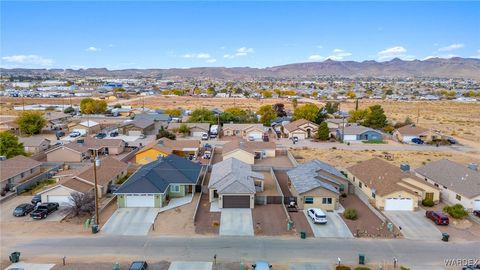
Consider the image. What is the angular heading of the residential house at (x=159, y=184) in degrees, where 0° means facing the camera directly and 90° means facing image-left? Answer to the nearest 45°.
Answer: approximately 0°

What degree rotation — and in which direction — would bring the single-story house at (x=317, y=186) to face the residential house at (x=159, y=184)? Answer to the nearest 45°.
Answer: approximately 90° to its right

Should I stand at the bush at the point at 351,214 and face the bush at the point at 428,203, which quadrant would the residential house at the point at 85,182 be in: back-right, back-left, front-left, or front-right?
back-left

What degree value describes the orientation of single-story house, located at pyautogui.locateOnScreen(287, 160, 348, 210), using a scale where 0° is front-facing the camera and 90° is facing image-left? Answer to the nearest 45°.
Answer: approximately 0°

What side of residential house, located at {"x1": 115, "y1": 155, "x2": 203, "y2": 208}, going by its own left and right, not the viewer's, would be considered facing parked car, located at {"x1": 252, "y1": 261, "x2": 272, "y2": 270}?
front

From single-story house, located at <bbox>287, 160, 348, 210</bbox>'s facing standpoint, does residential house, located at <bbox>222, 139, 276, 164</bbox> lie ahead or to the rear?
to the rear

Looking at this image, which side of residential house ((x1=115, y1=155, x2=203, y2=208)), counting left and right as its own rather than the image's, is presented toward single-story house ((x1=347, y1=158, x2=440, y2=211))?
left

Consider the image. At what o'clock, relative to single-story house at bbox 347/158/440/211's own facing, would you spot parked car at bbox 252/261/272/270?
The parked car is roughly at 2 o'clock from the single-story house.

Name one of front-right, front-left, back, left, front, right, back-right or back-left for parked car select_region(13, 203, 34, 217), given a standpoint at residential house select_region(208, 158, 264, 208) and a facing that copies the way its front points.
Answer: right

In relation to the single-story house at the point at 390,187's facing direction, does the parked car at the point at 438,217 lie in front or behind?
in front

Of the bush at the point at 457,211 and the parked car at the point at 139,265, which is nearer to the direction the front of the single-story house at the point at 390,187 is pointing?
the bush
